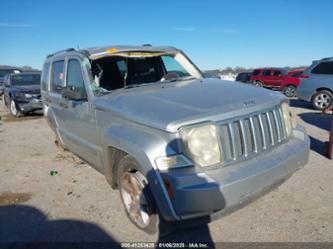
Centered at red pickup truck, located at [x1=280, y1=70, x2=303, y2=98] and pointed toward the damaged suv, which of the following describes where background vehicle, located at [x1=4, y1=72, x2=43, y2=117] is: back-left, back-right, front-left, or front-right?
front-right

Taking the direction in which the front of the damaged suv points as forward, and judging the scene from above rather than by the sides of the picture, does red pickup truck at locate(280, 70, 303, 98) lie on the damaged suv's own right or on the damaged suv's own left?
on the damaged suv's own left

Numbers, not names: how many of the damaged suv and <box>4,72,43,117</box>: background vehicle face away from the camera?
0

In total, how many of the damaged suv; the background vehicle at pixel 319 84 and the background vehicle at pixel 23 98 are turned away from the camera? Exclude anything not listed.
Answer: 0

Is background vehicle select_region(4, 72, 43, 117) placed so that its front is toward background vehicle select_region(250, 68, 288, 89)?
no

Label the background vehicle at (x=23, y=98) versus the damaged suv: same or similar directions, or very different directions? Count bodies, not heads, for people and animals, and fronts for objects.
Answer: same or similar directions

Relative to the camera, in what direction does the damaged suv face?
facing the viewer and to the right of the viewer

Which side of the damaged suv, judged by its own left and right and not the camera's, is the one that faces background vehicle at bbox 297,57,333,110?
left
